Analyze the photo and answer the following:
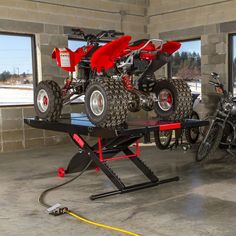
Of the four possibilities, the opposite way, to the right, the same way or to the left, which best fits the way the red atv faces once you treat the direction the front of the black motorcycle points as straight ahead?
to the right

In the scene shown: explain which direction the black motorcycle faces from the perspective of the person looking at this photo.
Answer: facing the viewer and to the left of the viewer

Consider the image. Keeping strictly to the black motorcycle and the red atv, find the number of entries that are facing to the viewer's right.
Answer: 0

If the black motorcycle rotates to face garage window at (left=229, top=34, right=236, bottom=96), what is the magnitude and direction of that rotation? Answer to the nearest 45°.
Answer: approximately 135° to its right

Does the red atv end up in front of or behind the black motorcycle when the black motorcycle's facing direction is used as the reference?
in front

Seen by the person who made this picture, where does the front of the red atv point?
facing away from the viewer and to the left of the viewer

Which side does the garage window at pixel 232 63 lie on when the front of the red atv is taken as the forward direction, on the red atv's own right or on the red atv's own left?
on the red atv's own right

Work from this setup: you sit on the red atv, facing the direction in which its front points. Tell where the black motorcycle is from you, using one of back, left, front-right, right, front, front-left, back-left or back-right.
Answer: right

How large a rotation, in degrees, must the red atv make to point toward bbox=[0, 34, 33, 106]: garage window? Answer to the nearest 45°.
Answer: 0° — it already faces it

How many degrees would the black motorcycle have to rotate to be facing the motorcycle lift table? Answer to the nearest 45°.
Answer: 0° — it already faces it
